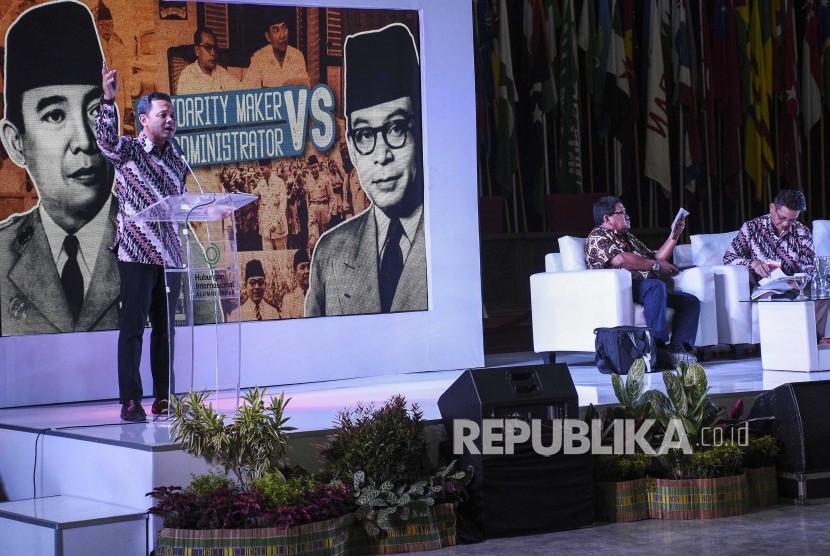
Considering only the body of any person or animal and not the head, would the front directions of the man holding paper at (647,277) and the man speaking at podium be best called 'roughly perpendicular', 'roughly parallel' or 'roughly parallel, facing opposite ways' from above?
roughly parallel

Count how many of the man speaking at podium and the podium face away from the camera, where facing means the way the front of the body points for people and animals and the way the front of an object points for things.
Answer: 0

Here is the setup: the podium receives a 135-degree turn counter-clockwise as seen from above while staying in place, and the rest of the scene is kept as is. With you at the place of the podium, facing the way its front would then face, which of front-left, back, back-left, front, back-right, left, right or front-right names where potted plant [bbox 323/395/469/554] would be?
back-right

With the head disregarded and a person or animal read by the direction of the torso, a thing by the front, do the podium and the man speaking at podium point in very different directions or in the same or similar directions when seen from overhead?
same or similar directions

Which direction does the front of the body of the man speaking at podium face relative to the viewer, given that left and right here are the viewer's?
facing the viewer and to the right of the viewer
